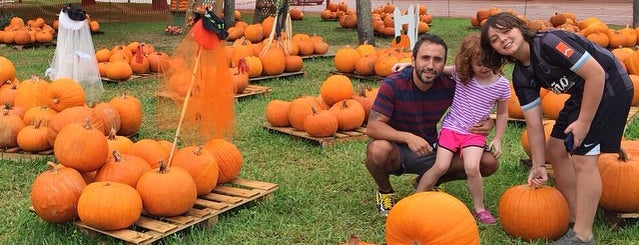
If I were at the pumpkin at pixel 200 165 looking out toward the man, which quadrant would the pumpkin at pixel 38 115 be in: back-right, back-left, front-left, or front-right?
back-left

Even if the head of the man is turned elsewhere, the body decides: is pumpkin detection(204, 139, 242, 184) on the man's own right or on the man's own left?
on the man's own right

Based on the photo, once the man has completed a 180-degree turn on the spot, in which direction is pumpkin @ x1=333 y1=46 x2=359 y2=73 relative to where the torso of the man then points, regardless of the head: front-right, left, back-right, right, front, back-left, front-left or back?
front

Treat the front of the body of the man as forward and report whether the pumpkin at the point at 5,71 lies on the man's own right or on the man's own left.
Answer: on the man's own right

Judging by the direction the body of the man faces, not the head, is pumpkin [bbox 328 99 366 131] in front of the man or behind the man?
behind

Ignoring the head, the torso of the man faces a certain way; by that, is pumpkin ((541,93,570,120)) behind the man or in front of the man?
behind

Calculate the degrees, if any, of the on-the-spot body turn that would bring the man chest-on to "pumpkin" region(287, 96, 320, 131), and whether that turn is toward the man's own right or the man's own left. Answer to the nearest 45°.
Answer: approximately 135° to the man's own right

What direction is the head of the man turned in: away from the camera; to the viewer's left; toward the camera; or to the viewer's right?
toward the camera

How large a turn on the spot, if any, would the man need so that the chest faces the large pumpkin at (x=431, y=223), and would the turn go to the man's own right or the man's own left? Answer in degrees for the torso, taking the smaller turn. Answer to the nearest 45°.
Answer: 0° — they already face it

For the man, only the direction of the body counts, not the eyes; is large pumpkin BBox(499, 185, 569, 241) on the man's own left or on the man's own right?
on the man's own left

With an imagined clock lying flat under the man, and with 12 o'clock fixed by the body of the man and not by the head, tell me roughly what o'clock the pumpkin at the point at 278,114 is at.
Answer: The pumpkin is roughly at 5 o'clock from the man.

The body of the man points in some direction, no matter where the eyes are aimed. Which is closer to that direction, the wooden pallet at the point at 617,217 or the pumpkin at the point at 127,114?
the wooden pallet

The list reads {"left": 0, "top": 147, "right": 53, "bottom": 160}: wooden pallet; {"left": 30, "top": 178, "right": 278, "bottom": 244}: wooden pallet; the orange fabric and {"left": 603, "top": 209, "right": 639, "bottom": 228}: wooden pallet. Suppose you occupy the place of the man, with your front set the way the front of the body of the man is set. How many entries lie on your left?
1

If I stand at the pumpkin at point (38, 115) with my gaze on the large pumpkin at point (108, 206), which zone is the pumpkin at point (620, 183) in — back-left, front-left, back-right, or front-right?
front-left

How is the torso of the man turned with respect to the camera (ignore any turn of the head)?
toward the camera

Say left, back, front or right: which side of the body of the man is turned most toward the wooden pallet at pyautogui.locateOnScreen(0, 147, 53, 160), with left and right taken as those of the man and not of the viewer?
right

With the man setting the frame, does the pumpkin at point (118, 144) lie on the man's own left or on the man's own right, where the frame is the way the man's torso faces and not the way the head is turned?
on the man's own right

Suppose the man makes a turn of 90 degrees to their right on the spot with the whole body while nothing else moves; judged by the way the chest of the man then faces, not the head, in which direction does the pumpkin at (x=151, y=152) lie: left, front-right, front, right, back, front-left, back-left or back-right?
front

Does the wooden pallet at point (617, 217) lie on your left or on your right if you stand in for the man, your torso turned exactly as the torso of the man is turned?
on your left
